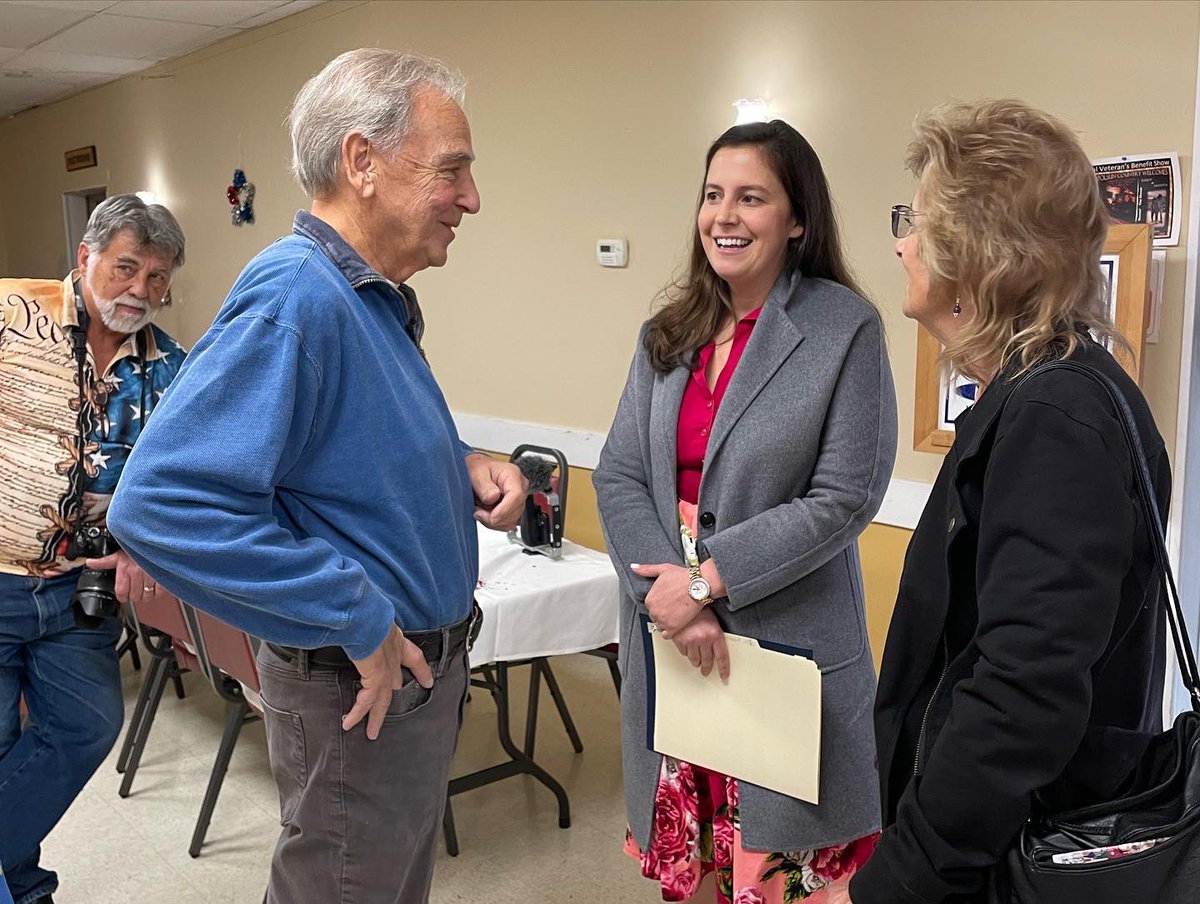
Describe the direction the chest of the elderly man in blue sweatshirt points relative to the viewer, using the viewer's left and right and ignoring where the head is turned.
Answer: facing to the right of the viewer

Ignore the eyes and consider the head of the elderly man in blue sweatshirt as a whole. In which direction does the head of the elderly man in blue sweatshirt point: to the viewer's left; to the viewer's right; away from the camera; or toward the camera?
to the viewer's right

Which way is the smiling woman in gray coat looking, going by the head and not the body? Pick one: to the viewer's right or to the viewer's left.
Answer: to the viewer's left

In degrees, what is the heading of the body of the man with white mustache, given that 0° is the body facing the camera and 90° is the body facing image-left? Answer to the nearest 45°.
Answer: approximately 315°

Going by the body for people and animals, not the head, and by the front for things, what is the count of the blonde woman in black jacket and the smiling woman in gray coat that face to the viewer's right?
0

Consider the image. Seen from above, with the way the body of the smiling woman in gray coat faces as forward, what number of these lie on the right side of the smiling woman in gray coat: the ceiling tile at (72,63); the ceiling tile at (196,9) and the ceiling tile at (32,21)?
3

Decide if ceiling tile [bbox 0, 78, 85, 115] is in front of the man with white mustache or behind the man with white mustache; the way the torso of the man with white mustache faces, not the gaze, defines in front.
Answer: behind

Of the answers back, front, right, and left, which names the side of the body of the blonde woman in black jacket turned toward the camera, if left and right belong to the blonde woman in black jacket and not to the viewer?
left

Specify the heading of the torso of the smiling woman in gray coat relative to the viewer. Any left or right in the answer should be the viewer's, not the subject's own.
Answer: facing the viewer and to the left of the viewer

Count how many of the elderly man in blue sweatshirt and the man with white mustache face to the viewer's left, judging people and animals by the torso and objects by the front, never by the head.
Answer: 0
